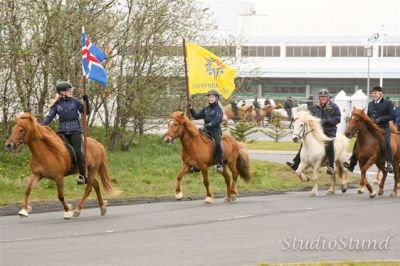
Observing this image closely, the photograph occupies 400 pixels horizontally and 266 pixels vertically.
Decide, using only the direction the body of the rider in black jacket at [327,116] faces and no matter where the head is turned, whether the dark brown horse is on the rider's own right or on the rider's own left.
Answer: on the rider's own left

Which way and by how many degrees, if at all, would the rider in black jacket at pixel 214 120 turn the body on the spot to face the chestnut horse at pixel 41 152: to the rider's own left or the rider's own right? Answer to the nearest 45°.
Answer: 0° — they already face it

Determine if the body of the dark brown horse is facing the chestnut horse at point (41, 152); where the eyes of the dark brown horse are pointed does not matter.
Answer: yes

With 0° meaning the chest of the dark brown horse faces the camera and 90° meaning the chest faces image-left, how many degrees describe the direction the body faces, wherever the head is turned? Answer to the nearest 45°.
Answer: approximately 45°

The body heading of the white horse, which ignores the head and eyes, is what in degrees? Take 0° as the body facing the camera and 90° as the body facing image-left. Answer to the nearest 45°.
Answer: approximately 45°

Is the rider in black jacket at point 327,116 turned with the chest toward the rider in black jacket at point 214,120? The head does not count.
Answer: yes

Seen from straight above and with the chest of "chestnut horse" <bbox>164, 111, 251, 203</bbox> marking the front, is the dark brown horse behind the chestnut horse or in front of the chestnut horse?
behind

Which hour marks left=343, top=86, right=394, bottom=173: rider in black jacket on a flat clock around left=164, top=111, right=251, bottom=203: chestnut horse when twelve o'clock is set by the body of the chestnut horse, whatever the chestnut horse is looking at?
The rider in black jacket is roughly at 7 o'clock from the chestnut horse.

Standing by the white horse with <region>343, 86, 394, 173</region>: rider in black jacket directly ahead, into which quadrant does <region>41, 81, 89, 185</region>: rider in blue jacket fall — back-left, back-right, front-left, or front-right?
back-right

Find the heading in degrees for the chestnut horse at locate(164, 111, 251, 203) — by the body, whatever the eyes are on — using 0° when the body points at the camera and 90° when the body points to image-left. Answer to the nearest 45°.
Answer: approximately 45°
